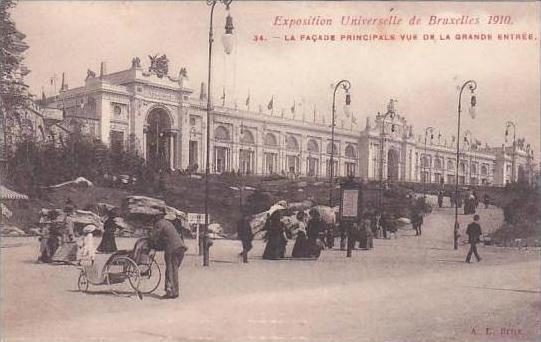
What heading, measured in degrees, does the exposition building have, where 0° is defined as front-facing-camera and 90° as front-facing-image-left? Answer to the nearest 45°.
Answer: approximately 315°

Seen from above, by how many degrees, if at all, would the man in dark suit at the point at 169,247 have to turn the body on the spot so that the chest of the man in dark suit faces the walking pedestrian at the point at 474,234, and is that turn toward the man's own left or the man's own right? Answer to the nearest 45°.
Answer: approximately 180°

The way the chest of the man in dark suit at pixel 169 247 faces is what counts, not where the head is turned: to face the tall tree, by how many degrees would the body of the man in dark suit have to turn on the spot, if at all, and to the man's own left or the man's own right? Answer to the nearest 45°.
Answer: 0° — they already face it

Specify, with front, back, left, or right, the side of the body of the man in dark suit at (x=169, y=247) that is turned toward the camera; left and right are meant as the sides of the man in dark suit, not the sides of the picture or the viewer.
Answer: left

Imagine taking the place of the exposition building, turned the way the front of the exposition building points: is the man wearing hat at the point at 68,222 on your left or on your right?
on your right

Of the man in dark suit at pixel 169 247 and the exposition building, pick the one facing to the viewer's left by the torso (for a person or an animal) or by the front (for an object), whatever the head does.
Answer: the man in dark suit

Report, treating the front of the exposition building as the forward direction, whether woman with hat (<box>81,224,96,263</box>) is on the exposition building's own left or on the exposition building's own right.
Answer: on the exposition building's own right

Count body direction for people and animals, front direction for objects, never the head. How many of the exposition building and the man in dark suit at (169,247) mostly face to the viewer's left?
1
